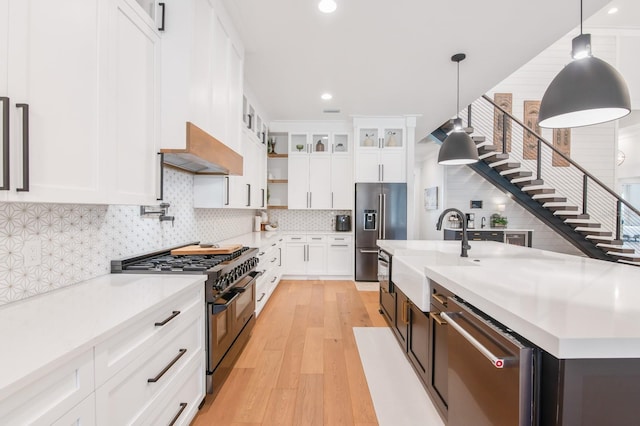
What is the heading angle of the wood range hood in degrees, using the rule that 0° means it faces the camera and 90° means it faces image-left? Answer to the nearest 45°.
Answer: approximately 315°

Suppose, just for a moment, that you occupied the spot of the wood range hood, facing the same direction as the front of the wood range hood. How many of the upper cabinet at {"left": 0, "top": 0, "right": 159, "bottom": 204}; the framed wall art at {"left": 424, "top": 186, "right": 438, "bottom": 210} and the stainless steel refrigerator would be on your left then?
2

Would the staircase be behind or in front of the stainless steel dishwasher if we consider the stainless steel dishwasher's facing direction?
behind

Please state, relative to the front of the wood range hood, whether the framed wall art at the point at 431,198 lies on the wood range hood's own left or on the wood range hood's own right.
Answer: on the wood range hood's own left

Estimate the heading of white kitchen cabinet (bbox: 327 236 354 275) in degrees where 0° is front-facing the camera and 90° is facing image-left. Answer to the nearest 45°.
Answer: approximately 0°

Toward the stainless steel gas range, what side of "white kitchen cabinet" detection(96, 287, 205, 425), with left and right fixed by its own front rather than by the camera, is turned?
left

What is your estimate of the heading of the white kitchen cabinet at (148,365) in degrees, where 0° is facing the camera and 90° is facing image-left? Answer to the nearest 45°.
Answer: approximately 315°

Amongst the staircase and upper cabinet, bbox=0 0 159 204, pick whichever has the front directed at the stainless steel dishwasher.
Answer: the upper cabinet
